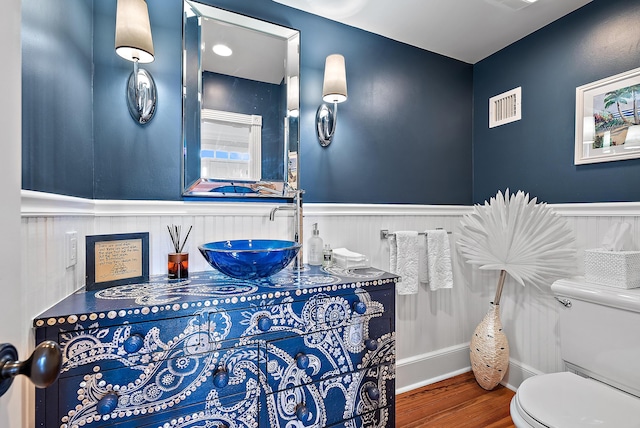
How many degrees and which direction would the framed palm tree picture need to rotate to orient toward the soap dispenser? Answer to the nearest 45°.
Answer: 0° — it already faces it

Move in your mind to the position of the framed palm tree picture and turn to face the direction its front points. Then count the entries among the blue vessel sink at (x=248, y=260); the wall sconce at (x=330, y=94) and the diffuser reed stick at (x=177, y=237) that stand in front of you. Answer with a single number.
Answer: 3

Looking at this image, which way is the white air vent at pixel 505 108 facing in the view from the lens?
facing the viewer and to the left of the viewer

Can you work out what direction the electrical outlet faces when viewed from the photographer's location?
facing the viewer and to the right of the viewer

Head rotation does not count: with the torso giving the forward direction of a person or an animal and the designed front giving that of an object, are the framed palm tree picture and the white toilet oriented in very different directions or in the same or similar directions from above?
same or similar directions

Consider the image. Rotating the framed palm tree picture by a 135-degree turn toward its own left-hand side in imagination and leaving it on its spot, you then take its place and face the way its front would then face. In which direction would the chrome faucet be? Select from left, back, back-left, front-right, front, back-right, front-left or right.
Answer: back-right

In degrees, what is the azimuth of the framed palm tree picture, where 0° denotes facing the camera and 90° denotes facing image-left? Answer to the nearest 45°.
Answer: approximately 45°

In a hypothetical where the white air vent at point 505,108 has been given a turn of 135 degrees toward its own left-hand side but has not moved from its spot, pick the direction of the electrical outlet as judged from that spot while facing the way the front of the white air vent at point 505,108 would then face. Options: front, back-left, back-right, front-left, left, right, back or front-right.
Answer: back-right

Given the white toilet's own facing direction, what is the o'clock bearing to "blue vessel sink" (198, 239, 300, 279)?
The blue vessel sink is roughly at 12 o'clock from the white toilet.

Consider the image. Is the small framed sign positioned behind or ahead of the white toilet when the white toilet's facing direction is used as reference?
ahead

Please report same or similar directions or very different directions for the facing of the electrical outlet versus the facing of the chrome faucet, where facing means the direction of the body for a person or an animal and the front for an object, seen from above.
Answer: very different directions
